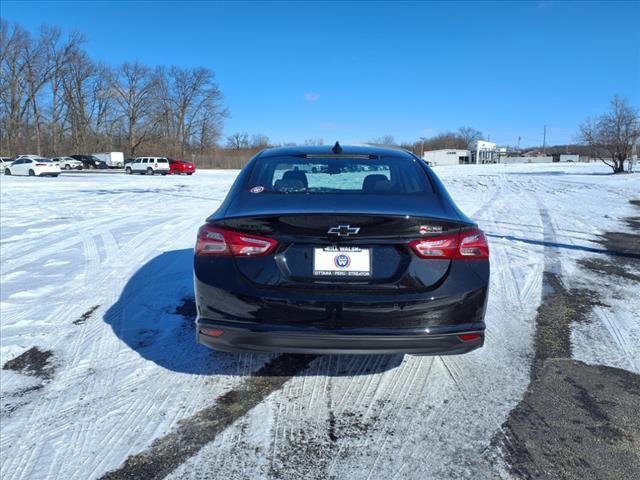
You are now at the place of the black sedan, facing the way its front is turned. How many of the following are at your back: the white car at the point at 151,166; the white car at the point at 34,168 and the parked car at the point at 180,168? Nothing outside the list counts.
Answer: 0

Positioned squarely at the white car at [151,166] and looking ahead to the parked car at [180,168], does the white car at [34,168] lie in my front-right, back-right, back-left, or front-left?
back-right

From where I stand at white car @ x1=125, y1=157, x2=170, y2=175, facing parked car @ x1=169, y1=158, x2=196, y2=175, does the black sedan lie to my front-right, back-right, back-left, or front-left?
front-right

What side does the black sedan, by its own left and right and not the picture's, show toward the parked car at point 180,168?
front

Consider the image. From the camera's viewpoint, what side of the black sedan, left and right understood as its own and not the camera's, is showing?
back

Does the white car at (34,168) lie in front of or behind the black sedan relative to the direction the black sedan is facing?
in front

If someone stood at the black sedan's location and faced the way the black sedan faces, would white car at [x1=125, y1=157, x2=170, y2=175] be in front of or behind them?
in front
